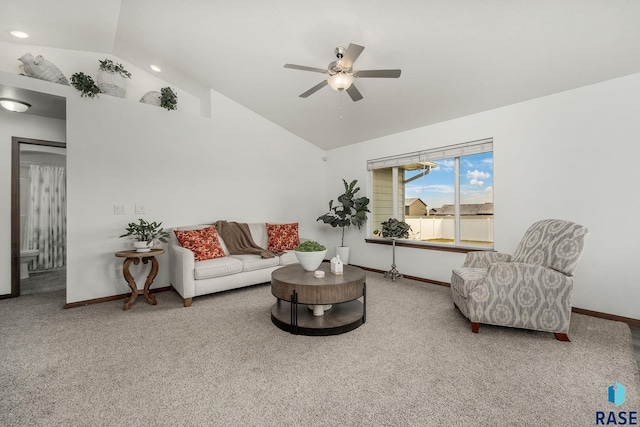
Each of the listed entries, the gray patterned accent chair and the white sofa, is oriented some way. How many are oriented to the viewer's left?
1

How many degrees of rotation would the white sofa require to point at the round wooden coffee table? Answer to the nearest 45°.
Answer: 0° — it already faces it

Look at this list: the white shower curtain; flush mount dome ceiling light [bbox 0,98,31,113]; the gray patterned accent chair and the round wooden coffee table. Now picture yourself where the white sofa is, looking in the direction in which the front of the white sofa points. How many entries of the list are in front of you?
2

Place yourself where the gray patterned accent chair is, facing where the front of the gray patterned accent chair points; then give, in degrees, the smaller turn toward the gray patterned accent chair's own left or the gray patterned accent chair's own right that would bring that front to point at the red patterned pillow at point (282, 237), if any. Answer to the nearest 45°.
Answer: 0° — it already faces it

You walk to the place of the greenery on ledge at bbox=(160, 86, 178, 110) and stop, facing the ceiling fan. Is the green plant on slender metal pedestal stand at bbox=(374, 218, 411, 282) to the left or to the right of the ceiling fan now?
left

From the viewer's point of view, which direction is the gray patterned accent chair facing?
to the viewer's left

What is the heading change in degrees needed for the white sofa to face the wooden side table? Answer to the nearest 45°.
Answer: approximately 135° to its right
